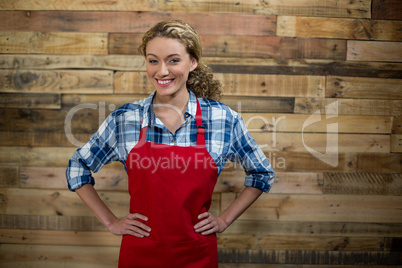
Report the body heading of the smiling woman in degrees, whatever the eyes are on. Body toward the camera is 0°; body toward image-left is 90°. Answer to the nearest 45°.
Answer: approximately 0°
